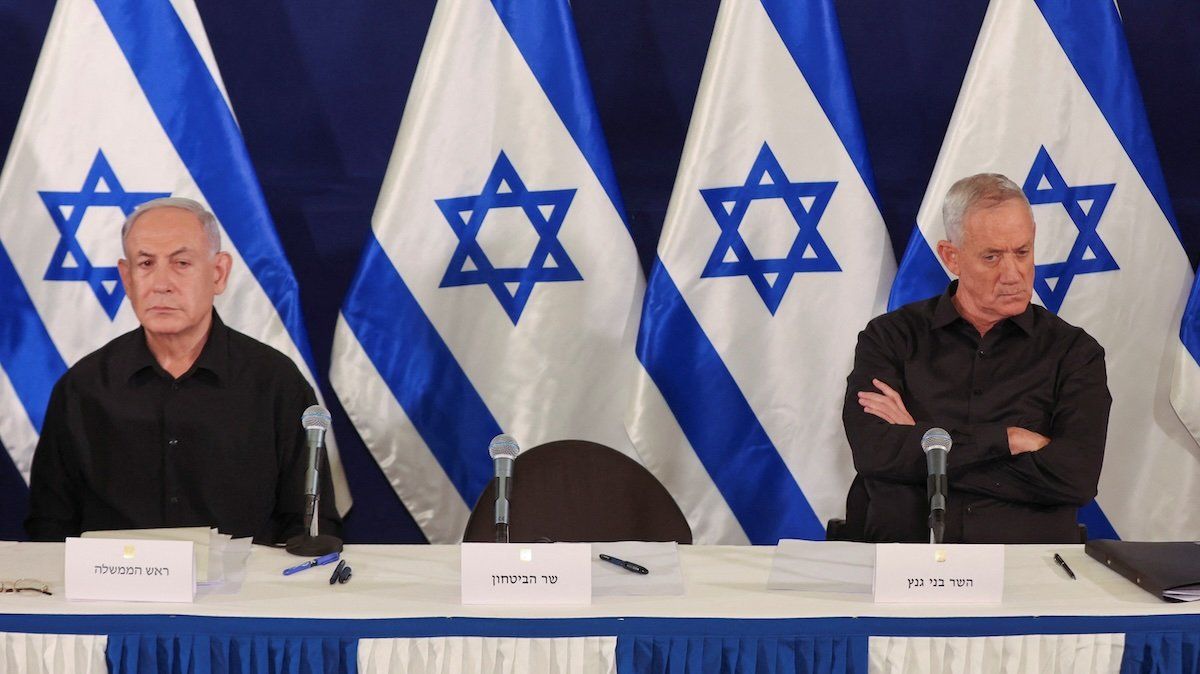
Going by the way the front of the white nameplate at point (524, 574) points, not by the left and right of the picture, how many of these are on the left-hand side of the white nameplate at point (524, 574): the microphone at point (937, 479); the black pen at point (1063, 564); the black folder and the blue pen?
3

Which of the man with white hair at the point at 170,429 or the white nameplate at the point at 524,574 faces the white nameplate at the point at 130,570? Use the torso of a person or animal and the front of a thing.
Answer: the man with white hair

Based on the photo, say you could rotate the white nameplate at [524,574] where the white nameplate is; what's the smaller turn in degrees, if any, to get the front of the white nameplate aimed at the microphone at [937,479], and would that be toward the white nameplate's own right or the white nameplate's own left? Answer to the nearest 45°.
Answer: approximately 90° to the white nameplate's own left

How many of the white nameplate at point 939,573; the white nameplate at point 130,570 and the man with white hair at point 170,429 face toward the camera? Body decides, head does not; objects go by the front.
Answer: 3

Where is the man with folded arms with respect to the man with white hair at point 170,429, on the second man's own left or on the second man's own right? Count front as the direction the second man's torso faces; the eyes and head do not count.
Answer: on the second man's own left

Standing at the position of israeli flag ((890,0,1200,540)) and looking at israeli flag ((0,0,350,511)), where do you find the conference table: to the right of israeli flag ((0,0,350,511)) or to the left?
left

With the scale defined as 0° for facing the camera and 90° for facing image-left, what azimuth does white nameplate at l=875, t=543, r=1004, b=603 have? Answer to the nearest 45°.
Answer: approximately 0°

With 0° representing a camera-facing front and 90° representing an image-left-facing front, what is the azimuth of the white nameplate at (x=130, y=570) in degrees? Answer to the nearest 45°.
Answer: approximately 0°

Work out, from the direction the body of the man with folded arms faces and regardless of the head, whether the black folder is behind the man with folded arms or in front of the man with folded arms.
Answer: in front

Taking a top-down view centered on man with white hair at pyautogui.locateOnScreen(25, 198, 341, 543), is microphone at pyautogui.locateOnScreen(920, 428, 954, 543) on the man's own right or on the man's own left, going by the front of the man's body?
on the man's own left

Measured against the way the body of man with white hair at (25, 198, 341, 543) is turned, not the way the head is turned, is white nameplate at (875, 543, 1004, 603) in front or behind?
in front
